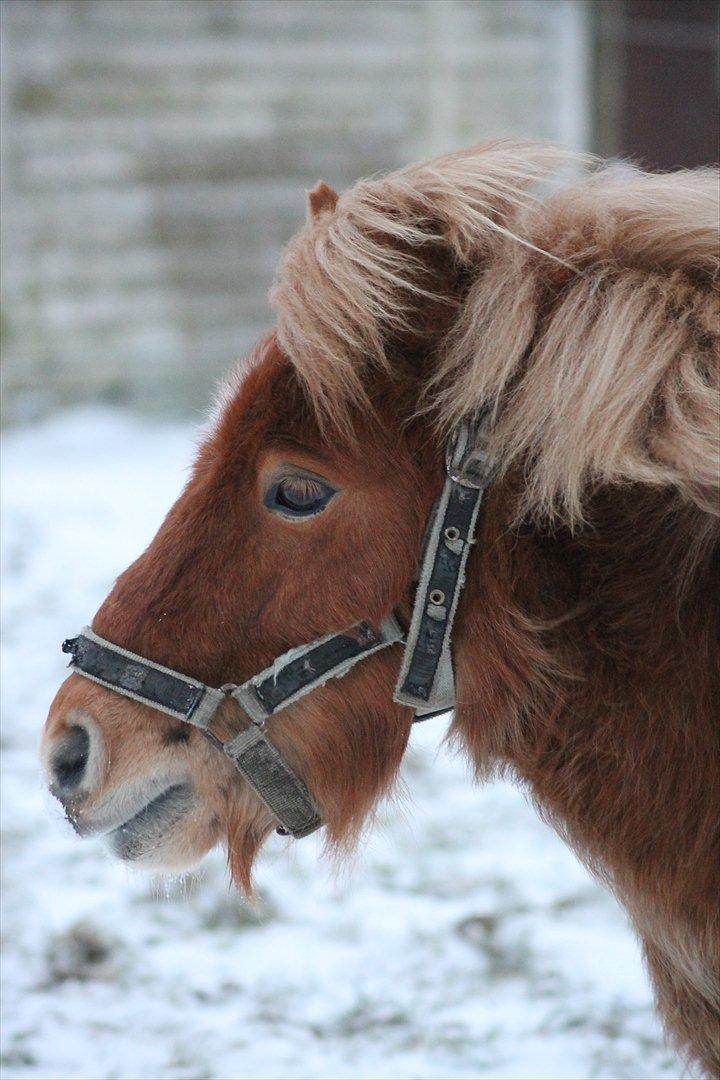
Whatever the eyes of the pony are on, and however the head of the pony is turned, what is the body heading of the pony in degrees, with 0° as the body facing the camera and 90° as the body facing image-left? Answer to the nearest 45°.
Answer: approximately 90°
